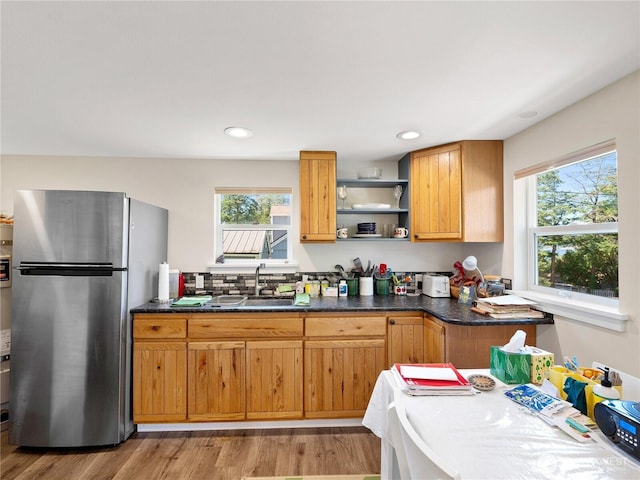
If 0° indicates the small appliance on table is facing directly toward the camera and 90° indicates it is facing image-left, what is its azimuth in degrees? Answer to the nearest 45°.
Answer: approximately 45°

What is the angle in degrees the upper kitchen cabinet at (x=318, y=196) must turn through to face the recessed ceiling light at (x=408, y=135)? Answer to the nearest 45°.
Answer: approximately 45° to its left

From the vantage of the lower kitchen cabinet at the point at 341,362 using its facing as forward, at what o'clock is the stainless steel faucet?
The stainless steel faucet is roughly at 4 o'clock from the lower kitchen cabinet.

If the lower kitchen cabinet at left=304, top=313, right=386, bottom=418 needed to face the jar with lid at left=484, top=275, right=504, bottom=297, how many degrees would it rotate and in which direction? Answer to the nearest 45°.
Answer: approximately 90° to its left

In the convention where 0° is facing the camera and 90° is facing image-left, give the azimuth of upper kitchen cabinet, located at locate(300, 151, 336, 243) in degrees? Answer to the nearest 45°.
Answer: approximately 0°

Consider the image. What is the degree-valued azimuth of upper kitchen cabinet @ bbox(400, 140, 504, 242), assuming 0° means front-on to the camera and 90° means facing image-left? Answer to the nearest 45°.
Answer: approximately 45°

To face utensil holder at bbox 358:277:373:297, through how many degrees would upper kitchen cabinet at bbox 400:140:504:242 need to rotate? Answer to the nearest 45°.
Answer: approximately 45° to its right
